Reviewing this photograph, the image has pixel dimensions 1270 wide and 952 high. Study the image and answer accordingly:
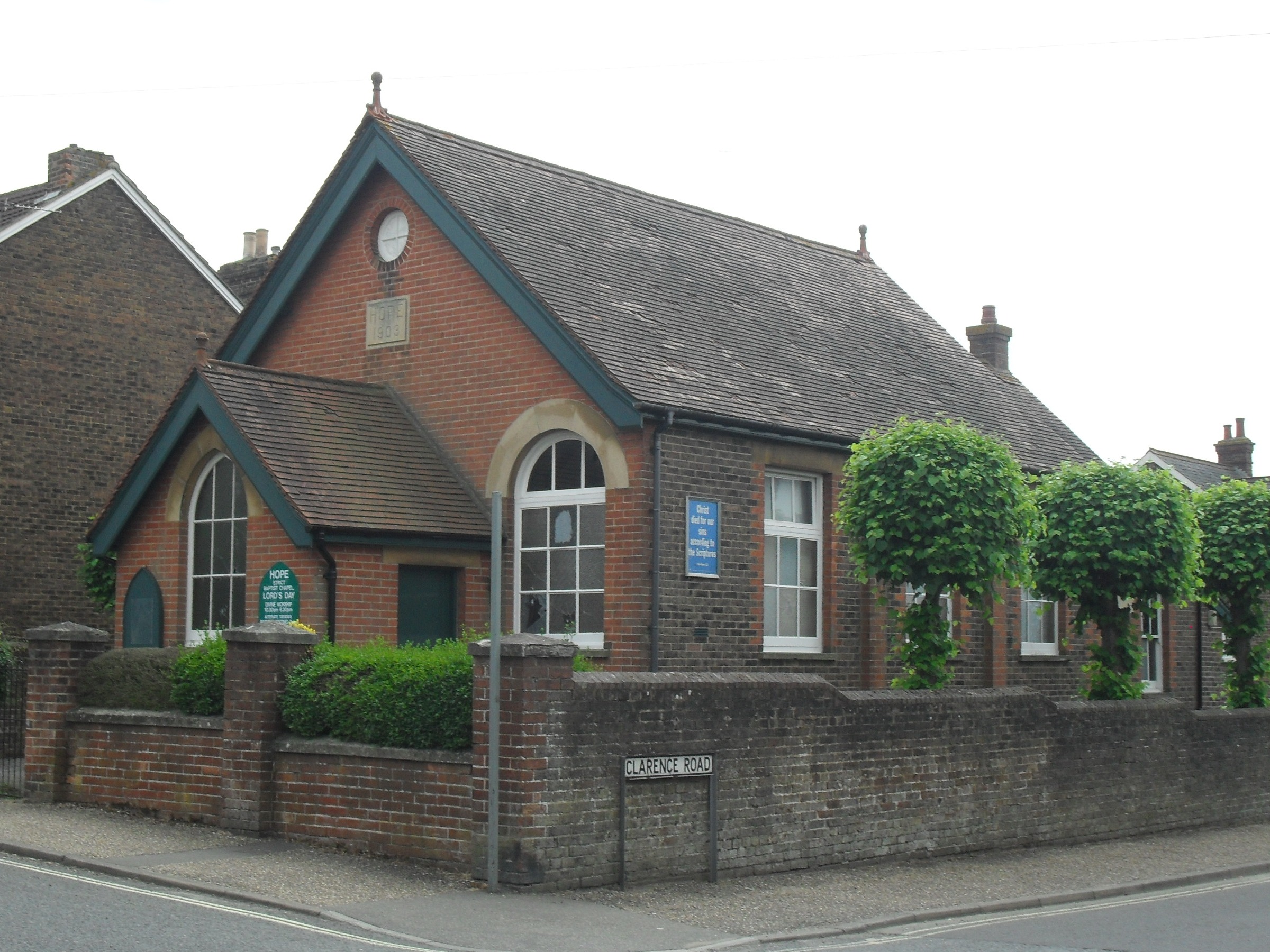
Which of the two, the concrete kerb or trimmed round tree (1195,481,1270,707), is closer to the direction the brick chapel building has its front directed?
the concrete kerb

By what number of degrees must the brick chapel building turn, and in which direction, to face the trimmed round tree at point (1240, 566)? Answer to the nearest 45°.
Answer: approximately 135° to its left

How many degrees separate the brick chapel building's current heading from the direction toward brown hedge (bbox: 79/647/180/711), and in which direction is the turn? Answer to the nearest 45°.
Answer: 0° — it already faces it

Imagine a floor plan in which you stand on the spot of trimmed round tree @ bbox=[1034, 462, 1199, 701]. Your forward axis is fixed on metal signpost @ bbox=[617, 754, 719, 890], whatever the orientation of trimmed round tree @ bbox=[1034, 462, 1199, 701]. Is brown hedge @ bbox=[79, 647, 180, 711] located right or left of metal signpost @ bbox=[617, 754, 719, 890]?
right

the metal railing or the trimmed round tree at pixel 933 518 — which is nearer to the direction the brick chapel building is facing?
the metal railing

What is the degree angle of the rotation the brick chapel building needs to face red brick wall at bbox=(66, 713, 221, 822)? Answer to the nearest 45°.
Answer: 0° — it already faces it

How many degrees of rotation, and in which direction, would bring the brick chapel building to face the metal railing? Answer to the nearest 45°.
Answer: approximately 45° to its right

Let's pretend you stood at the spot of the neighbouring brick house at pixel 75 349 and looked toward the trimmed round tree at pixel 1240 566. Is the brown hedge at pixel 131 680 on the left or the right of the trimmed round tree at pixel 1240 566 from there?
right

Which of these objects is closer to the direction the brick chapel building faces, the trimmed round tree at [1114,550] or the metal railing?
the metal railing

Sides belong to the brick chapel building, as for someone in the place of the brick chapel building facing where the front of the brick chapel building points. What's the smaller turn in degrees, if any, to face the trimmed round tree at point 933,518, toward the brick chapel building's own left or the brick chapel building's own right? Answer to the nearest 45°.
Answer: approximately 90° to the brick chapel building's own left

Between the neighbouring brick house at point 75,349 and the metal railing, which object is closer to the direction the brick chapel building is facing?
the metal railing

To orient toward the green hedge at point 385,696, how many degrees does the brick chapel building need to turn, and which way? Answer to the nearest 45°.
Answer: approximately 45° to its left

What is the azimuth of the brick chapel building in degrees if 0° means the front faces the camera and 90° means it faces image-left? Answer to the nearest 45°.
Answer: approximately 45°
